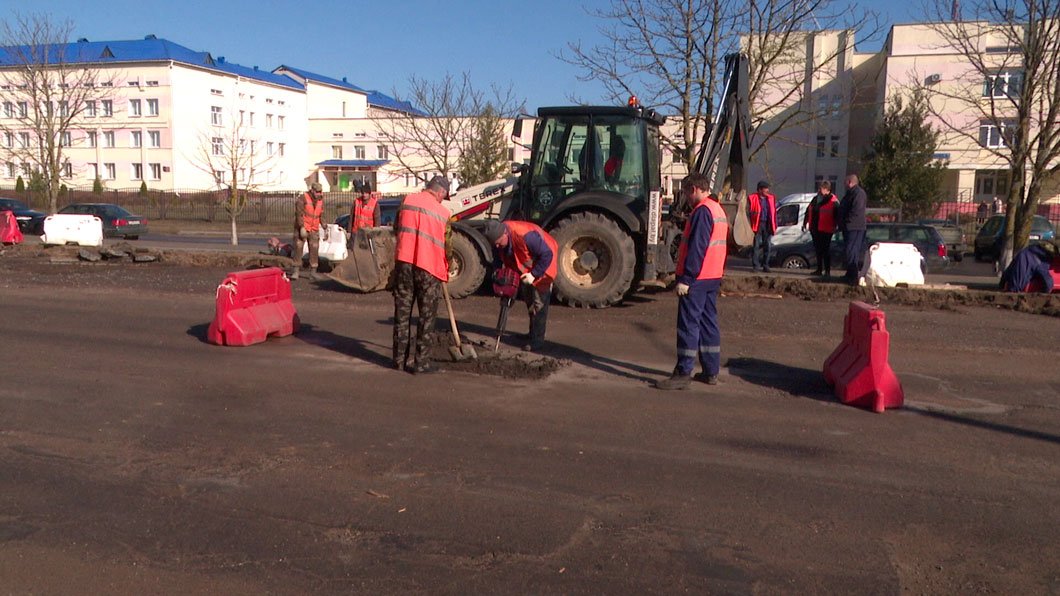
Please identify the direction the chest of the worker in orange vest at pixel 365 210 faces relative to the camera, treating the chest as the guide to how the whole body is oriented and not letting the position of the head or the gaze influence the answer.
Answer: toward the camera

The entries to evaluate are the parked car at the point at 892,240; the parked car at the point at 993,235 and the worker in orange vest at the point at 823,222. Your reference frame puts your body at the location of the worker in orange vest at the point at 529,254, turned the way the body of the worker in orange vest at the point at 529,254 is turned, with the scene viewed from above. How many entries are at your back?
3

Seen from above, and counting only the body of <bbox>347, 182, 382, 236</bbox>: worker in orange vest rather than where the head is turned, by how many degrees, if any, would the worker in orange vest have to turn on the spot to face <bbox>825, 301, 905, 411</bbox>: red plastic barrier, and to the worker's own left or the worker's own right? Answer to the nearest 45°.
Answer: approximately 45° to the worker's own left

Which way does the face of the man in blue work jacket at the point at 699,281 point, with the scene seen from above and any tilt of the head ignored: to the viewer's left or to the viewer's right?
to the viewer's left

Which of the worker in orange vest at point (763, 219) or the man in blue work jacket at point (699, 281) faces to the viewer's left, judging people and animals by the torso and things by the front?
the man in blue work jacket

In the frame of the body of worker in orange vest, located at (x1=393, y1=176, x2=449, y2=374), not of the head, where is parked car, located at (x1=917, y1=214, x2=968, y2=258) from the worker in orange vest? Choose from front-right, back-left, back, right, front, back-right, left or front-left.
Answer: front

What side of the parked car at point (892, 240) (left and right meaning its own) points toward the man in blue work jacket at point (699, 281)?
left

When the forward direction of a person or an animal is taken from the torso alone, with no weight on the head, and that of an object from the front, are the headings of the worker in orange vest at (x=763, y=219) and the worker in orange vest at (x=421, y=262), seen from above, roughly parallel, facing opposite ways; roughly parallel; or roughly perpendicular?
roughly parallel, facing opposite ways

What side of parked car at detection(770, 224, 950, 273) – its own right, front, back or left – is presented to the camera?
left

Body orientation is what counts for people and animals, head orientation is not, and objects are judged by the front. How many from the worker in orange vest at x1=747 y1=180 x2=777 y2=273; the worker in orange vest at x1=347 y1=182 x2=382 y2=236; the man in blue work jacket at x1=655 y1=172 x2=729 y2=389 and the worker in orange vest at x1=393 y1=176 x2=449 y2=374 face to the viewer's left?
1

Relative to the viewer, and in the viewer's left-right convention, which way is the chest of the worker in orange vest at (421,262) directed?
facing away from the viewer and to the right of the viewer

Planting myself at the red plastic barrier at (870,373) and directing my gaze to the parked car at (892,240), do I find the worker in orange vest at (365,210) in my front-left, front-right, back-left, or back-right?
front-left

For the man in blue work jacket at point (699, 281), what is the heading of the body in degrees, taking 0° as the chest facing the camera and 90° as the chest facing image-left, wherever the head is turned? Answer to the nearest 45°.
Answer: approximately 90°

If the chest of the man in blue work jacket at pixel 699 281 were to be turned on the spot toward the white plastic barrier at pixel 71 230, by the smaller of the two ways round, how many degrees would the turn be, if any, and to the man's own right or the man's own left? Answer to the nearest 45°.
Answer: approximately 45° to the man's own right

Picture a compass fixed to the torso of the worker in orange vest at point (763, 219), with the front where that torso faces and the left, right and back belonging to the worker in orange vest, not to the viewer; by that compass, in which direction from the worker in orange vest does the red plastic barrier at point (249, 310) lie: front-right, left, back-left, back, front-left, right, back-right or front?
front-right

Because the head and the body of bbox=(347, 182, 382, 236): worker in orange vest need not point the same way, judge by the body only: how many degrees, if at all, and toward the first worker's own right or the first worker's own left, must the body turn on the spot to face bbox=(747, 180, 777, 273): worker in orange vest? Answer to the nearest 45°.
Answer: approximately 90° to the first worker's own left

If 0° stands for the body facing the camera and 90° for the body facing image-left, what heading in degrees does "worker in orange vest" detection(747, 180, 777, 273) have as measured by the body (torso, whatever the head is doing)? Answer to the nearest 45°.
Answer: approximately 0°

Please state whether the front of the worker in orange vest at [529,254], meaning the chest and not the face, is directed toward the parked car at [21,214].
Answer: no

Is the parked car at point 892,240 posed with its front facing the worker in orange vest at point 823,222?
no

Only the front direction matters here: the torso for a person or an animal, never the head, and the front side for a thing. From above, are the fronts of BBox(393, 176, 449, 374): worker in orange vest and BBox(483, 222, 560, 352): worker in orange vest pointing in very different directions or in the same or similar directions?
very different directions
